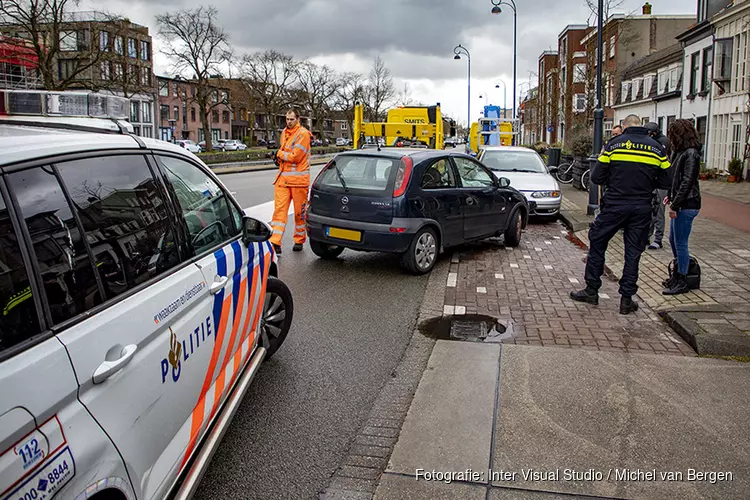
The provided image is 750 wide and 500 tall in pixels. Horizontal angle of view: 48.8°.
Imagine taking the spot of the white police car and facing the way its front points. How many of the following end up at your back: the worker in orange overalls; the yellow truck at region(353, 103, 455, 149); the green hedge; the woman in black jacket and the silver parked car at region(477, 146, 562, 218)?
0

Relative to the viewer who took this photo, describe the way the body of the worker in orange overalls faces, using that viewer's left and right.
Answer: facing the viewer and to the left of the viewer

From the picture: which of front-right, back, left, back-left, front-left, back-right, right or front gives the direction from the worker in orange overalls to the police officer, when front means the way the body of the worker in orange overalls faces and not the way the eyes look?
left

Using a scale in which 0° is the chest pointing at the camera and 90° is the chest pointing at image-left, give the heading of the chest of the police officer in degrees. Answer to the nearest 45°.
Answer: approximately 180°

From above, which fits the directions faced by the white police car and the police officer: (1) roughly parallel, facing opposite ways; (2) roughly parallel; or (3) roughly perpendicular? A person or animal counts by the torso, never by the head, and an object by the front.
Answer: roughly parallel

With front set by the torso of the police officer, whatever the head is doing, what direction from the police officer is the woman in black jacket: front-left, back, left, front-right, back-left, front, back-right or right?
front-right

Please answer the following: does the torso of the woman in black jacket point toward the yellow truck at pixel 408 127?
no

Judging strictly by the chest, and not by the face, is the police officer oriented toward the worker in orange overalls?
no

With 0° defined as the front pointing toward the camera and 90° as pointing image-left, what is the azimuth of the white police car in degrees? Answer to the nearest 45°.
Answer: approximately 225°

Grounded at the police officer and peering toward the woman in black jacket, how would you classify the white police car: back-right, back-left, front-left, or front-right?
back-right

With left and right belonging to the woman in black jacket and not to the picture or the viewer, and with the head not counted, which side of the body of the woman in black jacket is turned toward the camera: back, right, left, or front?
left

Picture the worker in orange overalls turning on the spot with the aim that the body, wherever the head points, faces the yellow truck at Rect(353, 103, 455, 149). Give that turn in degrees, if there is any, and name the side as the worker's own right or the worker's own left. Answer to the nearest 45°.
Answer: approximately 135° to the worker's own right

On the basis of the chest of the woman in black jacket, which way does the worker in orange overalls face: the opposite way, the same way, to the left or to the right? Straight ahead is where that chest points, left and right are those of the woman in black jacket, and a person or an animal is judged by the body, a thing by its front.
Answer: to the left

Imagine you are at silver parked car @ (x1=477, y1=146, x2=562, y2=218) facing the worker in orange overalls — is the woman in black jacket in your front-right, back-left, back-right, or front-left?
front-left

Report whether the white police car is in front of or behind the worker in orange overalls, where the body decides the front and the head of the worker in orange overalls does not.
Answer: in front
